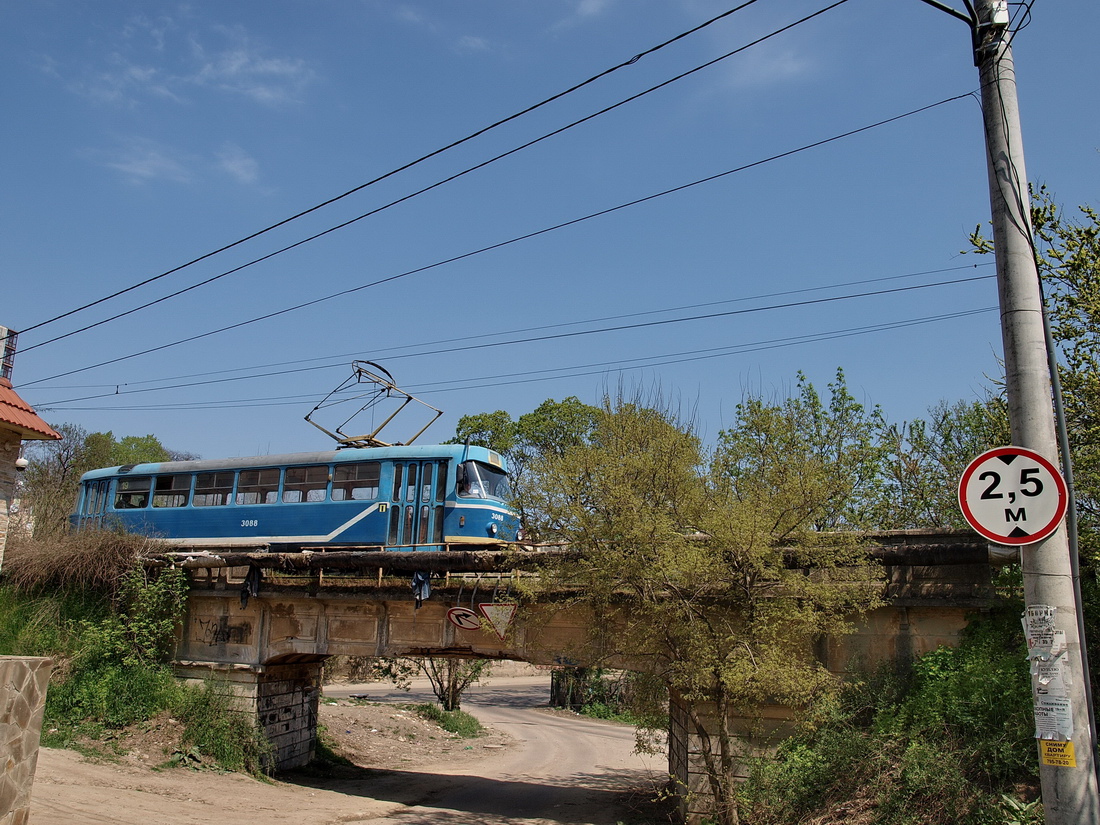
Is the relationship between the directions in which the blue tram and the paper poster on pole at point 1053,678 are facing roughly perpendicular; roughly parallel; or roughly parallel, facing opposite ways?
roughly perpendicular

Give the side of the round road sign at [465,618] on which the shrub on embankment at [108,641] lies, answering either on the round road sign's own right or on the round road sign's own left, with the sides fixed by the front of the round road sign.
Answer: on the round road sign's own right

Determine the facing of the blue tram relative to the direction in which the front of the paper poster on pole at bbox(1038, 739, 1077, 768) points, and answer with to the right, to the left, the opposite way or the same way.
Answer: to the left

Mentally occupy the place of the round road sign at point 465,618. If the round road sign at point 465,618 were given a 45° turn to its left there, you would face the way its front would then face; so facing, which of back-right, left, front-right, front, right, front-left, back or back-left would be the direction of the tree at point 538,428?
back-left

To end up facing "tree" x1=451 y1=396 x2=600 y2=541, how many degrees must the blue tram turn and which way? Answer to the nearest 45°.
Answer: approximately 90° to its left

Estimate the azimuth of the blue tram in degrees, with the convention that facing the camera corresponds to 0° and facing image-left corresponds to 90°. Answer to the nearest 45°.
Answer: approximately 315°
